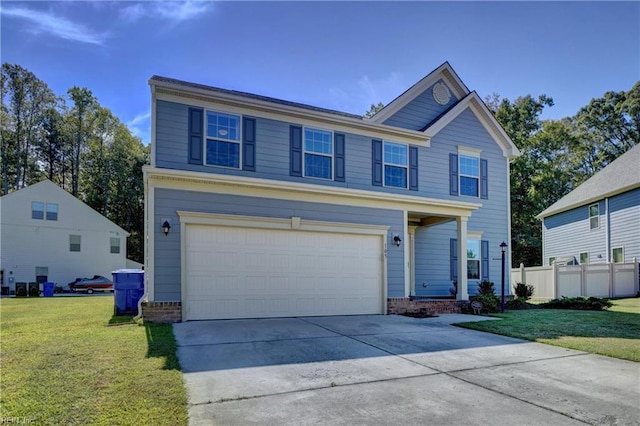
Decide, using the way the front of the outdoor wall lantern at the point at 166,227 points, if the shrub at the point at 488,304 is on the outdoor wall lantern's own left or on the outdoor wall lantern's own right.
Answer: on the outdoor wall lantern's own left

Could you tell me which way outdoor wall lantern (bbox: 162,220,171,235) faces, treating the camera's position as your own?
facing the viewer

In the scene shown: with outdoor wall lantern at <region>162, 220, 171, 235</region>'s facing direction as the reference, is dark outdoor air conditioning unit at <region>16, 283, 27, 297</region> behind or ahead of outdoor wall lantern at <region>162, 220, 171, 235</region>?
behind

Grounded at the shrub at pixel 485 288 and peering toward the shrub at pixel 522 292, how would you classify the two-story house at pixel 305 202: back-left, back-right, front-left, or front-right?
back-left
